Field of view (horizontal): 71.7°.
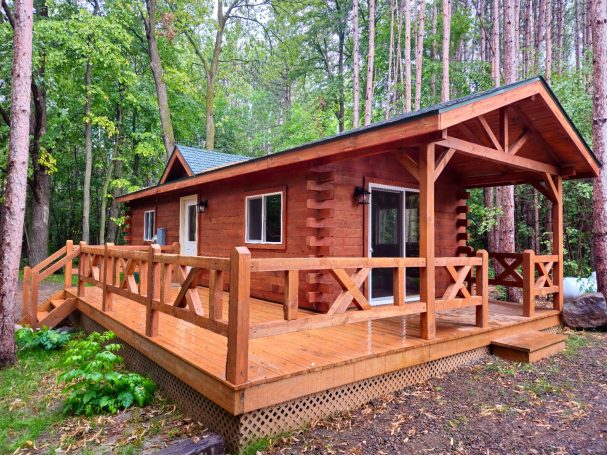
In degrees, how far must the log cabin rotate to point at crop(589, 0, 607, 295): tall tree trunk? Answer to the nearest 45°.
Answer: approximately 90° to its left

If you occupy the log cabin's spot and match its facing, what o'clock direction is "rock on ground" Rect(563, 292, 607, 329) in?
The rock on ground is roughly at 10 o'clock from the log cabin.
